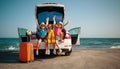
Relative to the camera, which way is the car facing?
away from the camera

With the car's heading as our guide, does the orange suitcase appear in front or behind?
behind
